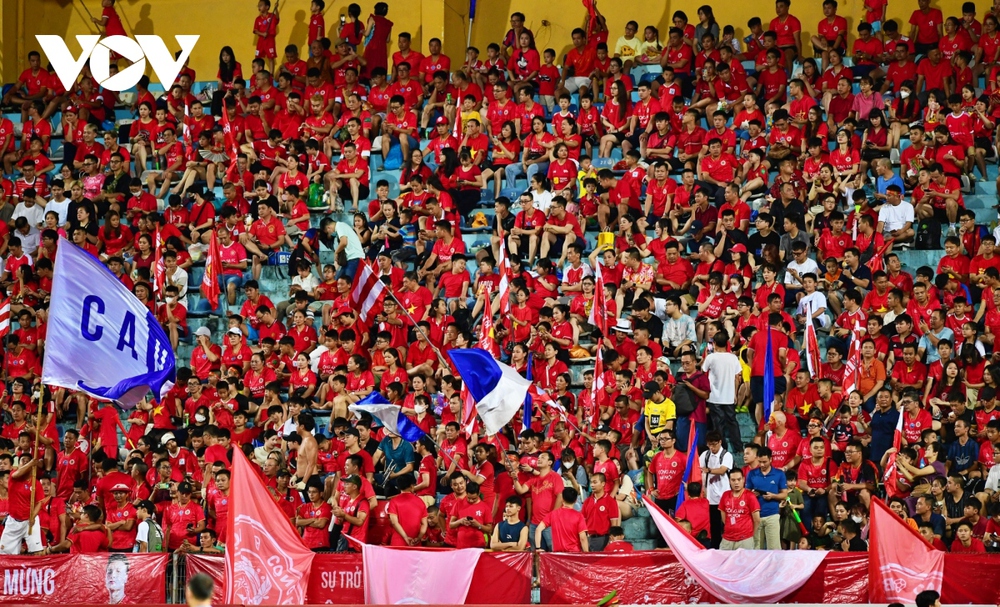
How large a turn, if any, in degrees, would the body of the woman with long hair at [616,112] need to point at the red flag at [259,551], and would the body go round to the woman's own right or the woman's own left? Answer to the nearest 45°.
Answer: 0° — they already face it

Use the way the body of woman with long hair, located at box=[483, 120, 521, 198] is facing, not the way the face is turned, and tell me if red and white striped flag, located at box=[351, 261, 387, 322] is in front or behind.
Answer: in front

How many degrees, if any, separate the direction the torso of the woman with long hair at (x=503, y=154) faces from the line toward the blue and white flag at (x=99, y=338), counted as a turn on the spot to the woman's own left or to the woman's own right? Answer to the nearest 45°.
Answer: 0° — they already face it

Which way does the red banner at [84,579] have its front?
toward the camera

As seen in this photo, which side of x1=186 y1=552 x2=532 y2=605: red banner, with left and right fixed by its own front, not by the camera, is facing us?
front

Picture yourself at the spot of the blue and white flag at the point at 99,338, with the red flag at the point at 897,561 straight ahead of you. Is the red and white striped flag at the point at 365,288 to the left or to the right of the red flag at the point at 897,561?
left

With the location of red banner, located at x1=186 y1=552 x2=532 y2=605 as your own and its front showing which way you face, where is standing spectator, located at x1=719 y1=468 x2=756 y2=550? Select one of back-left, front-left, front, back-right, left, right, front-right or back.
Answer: left

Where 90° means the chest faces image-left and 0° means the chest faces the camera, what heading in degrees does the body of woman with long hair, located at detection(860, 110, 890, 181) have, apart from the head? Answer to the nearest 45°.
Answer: approximately 45°
